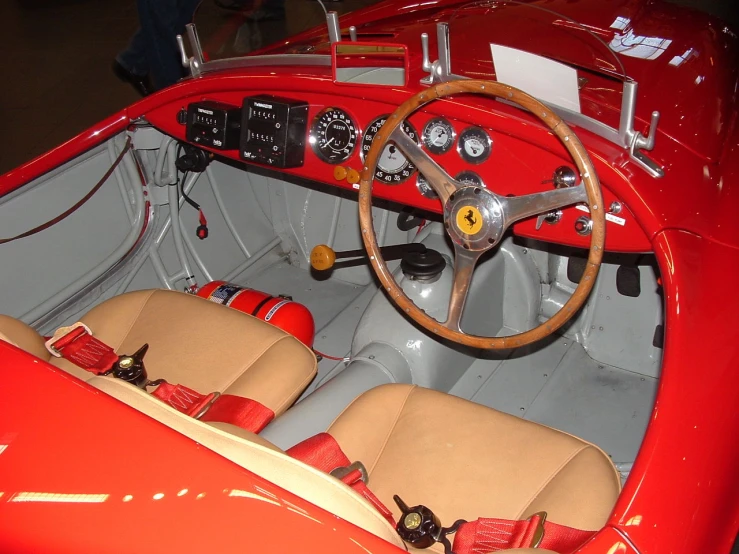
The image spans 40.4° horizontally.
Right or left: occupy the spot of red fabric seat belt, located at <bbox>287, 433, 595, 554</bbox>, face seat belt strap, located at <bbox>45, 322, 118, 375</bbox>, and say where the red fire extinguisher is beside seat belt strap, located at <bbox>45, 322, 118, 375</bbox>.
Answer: right

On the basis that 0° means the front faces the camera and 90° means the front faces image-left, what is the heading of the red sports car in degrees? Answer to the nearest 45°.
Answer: approximately 225°
